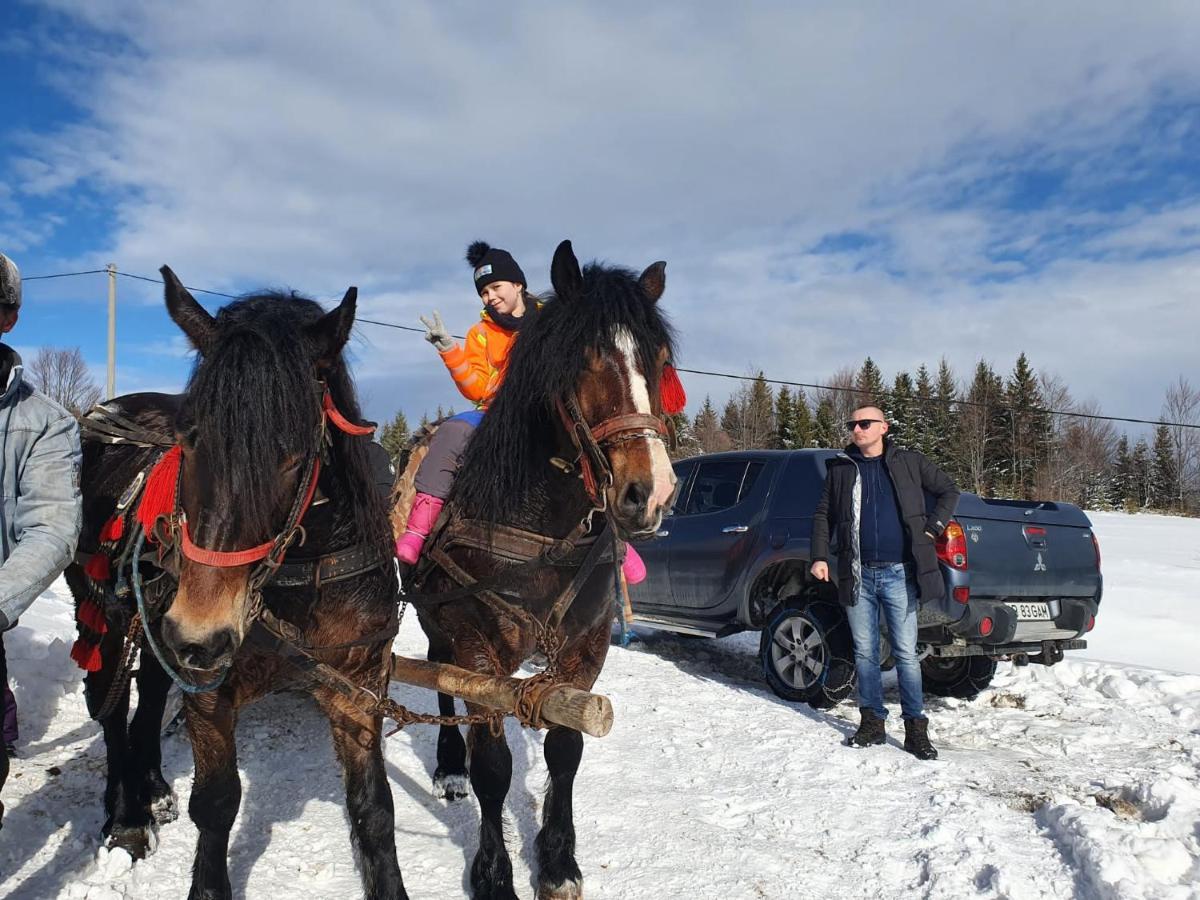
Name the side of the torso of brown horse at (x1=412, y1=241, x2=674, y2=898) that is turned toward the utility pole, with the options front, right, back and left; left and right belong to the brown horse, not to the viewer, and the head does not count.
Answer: back

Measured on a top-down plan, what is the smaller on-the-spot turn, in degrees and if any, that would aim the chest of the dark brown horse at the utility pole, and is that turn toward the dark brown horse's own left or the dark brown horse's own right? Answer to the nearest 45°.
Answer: approximately 180°

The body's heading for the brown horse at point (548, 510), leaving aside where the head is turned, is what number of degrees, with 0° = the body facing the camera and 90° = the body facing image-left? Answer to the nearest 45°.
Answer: approximately 315°

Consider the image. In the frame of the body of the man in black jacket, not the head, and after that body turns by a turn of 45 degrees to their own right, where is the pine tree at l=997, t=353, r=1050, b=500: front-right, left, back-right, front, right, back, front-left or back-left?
back-right

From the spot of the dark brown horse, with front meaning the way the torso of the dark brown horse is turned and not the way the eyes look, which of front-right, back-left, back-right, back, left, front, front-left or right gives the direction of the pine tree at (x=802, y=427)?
back-left

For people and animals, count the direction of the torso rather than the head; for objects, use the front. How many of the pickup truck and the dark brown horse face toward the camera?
1
